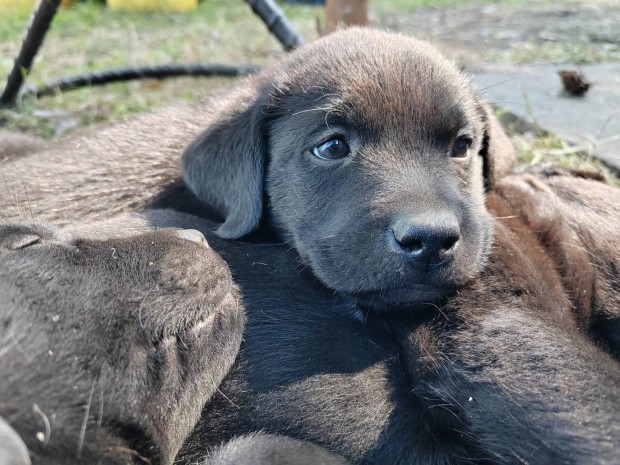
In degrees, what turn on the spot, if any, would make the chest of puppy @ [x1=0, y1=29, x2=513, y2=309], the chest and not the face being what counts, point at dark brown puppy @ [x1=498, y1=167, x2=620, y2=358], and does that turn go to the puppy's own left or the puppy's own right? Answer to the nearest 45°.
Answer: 0° — it already faces it

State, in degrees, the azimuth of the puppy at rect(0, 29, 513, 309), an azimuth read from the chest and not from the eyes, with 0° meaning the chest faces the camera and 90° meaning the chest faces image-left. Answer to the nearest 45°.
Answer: approximately 315°

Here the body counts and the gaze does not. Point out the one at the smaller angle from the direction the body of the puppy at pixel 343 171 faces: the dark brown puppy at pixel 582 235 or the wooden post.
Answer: the dark brown puppy

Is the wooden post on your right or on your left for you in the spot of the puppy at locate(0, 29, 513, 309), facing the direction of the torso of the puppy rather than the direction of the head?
on your left

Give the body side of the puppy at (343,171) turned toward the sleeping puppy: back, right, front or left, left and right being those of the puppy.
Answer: right
